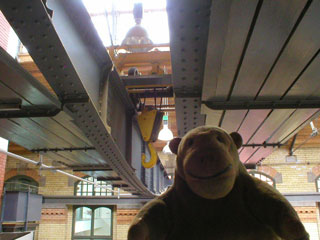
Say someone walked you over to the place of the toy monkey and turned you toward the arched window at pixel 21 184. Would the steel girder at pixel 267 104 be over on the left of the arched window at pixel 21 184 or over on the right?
right

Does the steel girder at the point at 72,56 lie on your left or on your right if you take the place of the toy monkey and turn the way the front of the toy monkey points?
on your right

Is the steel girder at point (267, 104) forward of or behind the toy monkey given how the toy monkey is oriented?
behind

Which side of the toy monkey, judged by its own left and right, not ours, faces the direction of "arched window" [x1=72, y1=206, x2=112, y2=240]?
back

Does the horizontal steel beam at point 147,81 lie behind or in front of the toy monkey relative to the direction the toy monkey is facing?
behind

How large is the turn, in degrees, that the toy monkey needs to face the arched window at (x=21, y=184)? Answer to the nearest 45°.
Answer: approximately 135° to its right

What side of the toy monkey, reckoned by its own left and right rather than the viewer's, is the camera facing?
front
